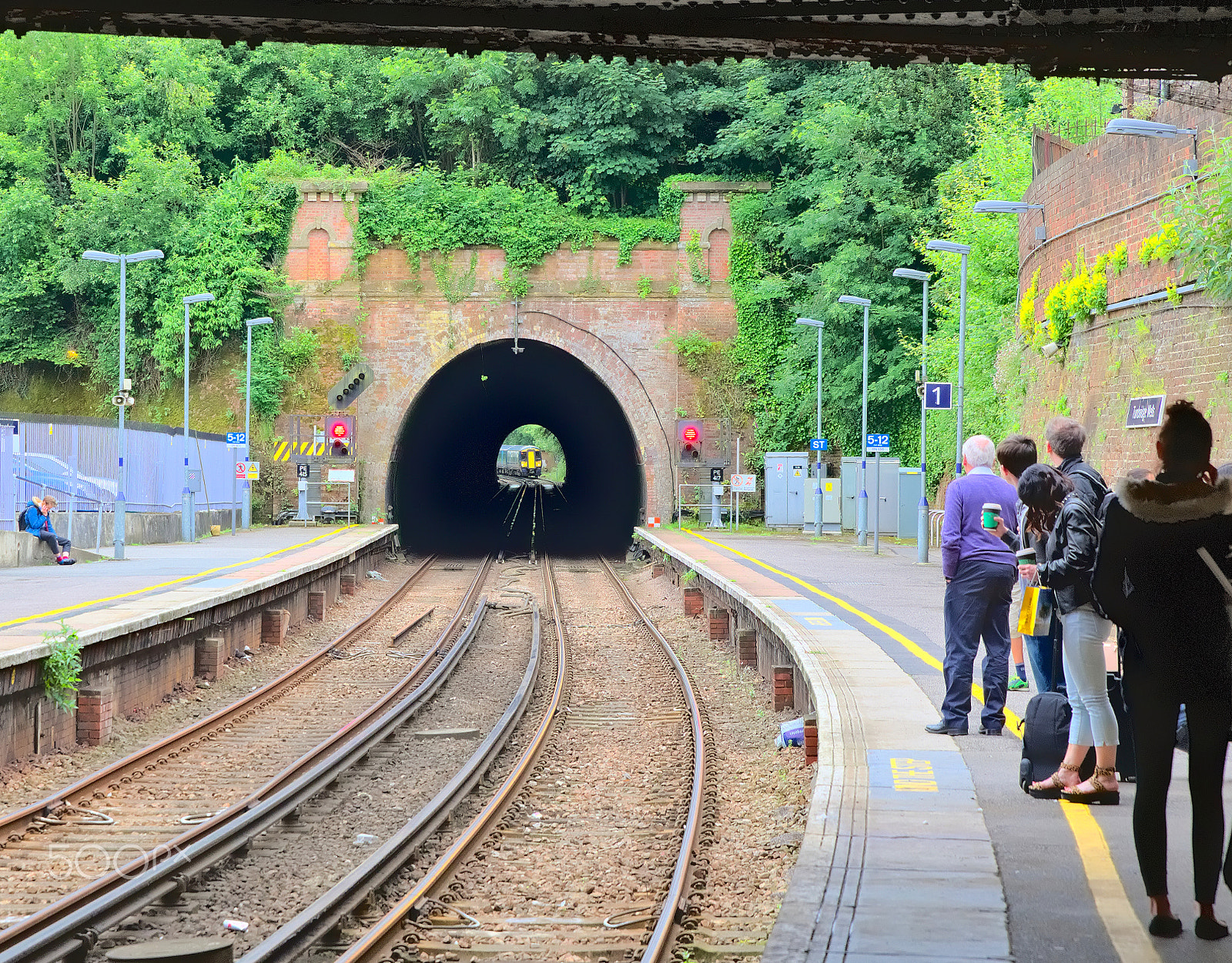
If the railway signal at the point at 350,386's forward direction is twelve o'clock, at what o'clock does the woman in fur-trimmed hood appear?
The woman in fur-trimmed hood is roughly at 12 o'clock from the railway signal.

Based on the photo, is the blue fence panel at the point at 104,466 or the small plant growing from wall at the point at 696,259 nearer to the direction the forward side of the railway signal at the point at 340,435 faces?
the blue fence panel

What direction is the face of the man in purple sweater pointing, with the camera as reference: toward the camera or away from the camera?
away from the camera

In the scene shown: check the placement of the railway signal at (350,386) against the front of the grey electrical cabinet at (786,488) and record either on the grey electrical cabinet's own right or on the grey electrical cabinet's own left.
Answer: on the grey electrical cabinet's own right

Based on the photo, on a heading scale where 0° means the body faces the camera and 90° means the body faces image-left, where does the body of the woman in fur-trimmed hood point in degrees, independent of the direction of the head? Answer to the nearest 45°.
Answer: approximately 180°

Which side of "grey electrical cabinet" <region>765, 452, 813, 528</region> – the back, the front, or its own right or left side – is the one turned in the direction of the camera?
front

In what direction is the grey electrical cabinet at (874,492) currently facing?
toward the camera

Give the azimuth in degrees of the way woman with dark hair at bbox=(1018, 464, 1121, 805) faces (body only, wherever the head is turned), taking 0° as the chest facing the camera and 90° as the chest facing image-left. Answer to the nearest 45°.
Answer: approximately 90°

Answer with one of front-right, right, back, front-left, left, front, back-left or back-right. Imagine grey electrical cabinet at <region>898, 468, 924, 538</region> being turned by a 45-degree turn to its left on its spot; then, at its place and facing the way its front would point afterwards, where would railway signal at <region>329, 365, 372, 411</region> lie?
back-right

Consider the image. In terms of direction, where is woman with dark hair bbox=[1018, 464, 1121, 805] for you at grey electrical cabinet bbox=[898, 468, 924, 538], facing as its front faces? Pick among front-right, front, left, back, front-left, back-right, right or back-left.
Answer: front

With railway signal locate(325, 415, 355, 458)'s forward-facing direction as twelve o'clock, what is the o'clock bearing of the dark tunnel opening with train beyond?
The dark tunnel opening with train beyond is roughly at 9 o'clock from the railway signal.

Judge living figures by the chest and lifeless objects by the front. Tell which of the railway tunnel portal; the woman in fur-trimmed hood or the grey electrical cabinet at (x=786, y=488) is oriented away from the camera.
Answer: the woman in fur-trimmed hood
